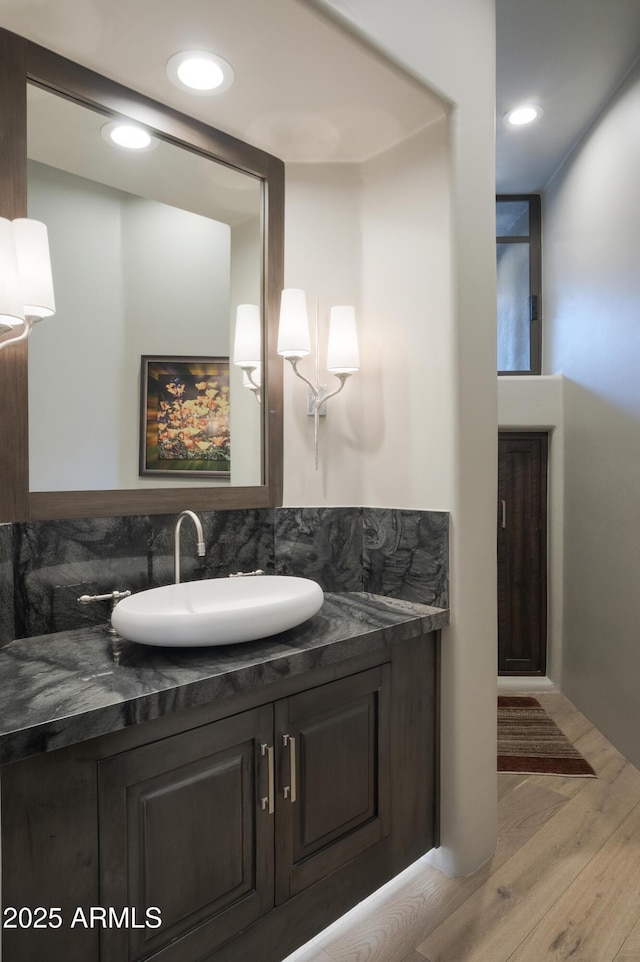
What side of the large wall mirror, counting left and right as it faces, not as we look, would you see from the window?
left

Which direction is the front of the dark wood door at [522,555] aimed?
toward the camera

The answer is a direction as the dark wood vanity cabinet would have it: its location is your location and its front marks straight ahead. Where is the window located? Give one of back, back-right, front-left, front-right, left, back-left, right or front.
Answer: left

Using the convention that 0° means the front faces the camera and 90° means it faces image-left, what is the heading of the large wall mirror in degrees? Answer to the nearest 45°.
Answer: approximately 315°

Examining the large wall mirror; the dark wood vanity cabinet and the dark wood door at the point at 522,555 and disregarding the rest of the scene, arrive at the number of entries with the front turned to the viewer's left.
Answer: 0

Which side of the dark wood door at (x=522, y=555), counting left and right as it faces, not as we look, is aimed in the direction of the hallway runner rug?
front
